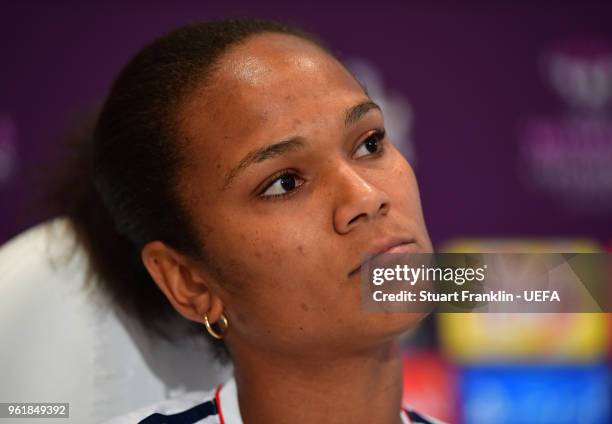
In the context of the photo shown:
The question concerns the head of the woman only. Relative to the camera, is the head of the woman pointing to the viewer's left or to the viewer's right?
to the viewer's right

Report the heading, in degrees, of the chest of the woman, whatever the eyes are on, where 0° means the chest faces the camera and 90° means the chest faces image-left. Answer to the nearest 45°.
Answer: approximately 315°
